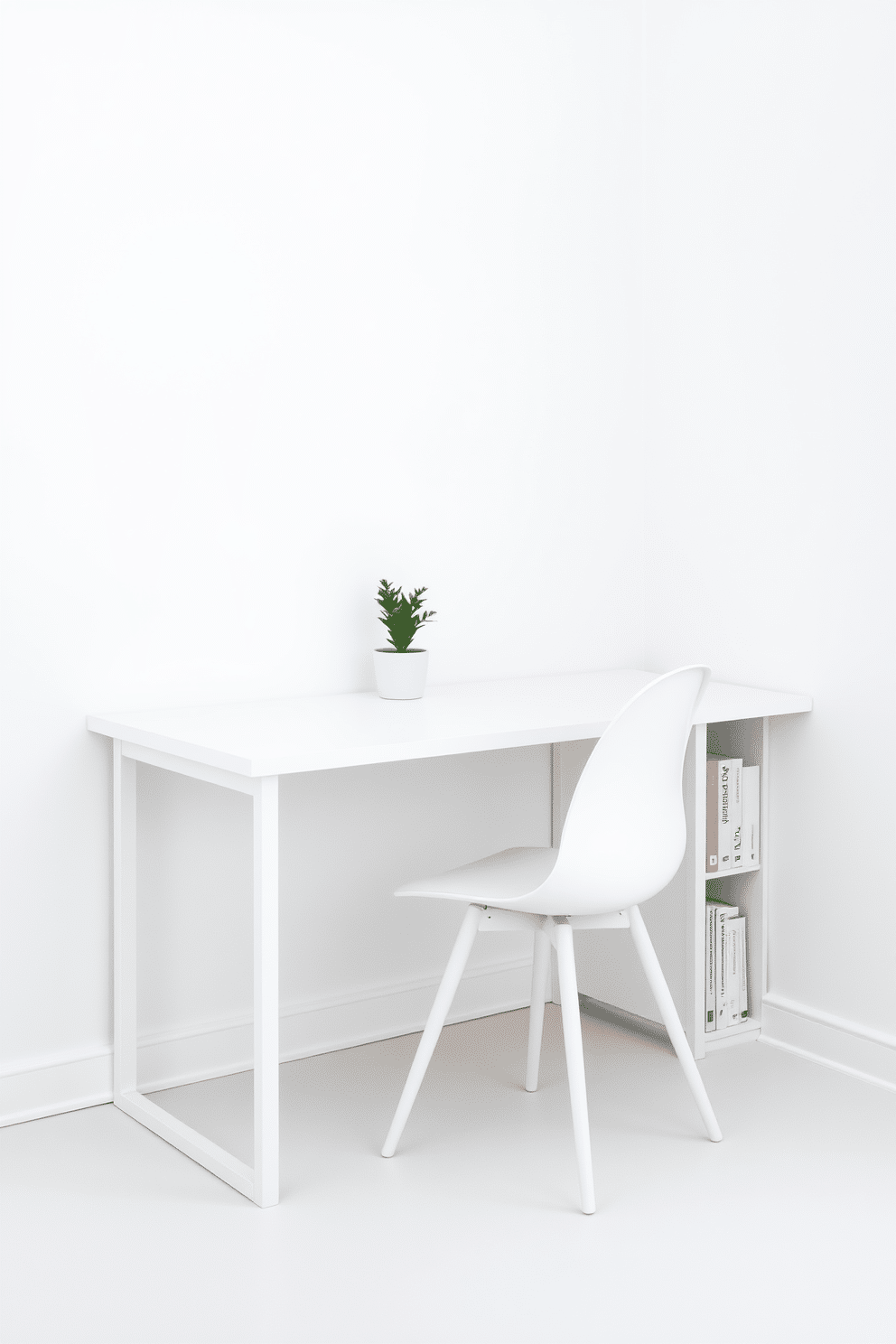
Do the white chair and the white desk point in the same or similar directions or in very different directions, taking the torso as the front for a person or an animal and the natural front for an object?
very different directions

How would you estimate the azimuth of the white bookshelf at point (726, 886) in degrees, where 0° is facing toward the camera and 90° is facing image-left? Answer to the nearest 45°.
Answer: approximately 315°

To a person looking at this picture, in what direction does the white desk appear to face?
facing the viewer and to the right of the viewer

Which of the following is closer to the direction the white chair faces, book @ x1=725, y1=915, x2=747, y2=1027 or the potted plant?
the potted plant

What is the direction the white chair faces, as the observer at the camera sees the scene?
facing away from the viewer and to the left of the viewer

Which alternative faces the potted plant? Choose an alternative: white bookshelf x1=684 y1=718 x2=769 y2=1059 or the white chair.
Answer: the white chair

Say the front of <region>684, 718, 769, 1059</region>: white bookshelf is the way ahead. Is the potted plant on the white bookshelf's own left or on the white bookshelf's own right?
on the white bookshelf's own right

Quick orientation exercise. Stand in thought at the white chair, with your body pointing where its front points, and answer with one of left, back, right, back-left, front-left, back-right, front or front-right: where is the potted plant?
front
